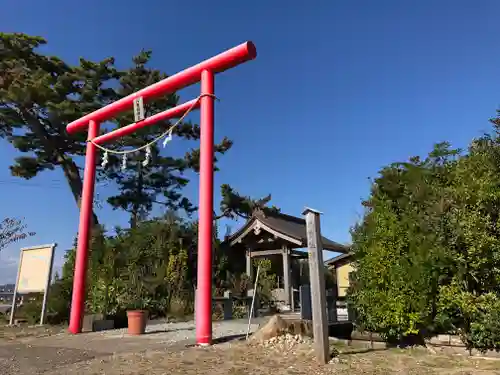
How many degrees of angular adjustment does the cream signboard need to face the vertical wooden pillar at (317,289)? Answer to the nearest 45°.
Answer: approximately 45° to its left

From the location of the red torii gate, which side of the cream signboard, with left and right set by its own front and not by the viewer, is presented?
left

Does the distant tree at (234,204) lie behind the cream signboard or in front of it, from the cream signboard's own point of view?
behind

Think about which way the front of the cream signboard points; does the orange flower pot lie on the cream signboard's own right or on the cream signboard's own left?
on the cream signboard's own left

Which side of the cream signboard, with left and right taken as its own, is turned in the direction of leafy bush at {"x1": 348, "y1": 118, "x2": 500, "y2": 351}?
left

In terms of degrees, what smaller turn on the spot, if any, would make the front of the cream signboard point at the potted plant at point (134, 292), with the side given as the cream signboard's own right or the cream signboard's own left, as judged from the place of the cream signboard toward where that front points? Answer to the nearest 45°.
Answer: approximately 135° to the cream signboard's own left

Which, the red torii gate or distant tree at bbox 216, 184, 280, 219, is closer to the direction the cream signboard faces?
the red torii gate

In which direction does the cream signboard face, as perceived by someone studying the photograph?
facing the viewer and to the left of the viewer
